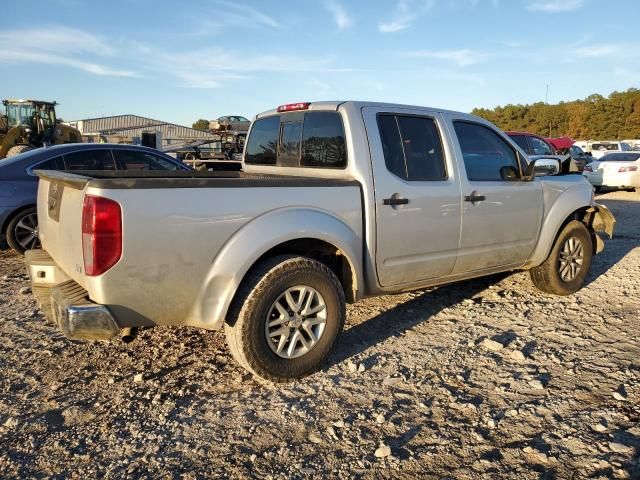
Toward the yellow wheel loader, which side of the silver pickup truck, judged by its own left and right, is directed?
left

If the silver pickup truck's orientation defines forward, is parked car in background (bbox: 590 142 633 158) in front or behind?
in front

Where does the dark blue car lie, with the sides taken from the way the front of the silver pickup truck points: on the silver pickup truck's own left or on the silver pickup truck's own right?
on the silver pickup truck's own left

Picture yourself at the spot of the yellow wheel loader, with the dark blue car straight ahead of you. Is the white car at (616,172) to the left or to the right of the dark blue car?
left

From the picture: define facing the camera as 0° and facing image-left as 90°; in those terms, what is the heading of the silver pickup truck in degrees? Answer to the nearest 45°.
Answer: approximately 225°

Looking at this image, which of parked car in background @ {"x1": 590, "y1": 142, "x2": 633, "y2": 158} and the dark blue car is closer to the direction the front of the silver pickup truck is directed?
the parked car in background

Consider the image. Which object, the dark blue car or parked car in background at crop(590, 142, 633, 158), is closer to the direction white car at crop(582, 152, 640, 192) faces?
the parked car in background

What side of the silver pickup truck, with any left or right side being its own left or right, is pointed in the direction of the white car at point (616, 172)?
front

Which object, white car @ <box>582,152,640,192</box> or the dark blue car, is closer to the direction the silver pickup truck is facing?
the white car

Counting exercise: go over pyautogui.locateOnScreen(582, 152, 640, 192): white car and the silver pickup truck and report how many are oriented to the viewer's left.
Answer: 0

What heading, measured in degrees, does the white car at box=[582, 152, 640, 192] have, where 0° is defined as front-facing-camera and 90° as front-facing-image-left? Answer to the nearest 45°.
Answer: approximately 225°

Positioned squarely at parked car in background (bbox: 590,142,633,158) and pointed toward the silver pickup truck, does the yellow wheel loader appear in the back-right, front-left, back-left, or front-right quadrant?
front-right

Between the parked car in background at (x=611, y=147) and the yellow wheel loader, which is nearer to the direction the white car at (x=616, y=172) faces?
the parked car in background
